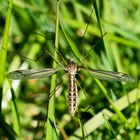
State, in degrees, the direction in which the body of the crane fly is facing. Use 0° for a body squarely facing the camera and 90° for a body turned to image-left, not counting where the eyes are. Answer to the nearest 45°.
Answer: approximately 180°
